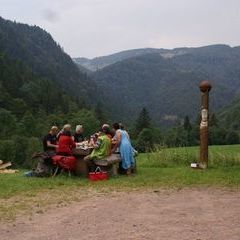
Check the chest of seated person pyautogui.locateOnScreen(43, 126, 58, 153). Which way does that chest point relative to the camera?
to the viewer's right

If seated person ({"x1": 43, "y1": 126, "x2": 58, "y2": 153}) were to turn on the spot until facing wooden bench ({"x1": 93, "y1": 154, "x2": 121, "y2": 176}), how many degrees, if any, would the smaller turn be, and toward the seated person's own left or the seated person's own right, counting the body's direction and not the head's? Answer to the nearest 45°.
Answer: approximately 45° to the seated person's own right

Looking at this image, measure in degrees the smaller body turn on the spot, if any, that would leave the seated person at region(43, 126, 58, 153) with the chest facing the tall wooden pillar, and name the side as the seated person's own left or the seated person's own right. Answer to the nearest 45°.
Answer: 0° — they already face it

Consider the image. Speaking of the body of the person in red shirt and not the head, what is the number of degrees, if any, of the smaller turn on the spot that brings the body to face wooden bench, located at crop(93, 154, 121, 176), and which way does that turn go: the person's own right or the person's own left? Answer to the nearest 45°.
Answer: approximately 90° to the person's own right

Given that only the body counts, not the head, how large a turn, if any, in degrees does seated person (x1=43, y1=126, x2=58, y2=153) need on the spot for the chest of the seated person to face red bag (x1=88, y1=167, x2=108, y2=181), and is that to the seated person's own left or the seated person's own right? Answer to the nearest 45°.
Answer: approximately 45° to the seated person's own right

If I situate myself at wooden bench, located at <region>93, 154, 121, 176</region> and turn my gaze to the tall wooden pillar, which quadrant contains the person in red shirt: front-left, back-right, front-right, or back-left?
back-left

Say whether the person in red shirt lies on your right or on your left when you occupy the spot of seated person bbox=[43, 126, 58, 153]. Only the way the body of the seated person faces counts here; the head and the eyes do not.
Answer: on your right
